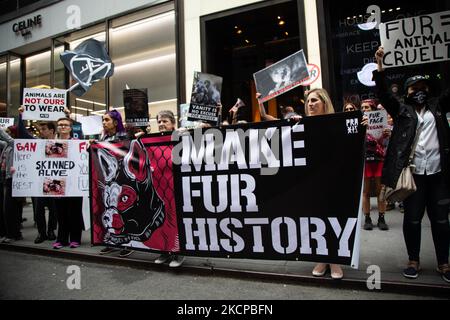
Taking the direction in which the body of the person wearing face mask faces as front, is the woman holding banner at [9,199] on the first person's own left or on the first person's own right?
on the first person's own right

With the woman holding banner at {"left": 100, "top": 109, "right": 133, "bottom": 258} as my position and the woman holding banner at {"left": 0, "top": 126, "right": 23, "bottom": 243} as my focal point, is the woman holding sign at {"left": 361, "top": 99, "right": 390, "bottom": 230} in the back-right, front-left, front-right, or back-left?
back-right

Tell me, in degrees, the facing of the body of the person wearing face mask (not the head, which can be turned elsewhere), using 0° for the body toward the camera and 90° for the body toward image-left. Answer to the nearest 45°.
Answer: approximately 0°

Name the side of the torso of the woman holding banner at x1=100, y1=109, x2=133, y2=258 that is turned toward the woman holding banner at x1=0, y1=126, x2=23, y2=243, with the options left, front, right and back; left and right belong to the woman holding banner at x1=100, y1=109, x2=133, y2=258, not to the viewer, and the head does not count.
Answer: right

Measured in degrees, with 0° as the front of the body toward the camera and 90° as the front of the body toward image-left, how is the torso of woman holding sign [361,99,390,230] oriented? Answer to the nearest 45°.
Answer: approximately 0°

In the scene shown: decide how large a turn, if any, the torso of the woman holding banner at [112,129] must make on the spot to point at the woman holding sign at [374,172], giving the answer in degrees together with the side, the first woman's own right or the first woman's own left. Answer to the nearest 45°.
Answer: approximately 135° to the first woman's own left
